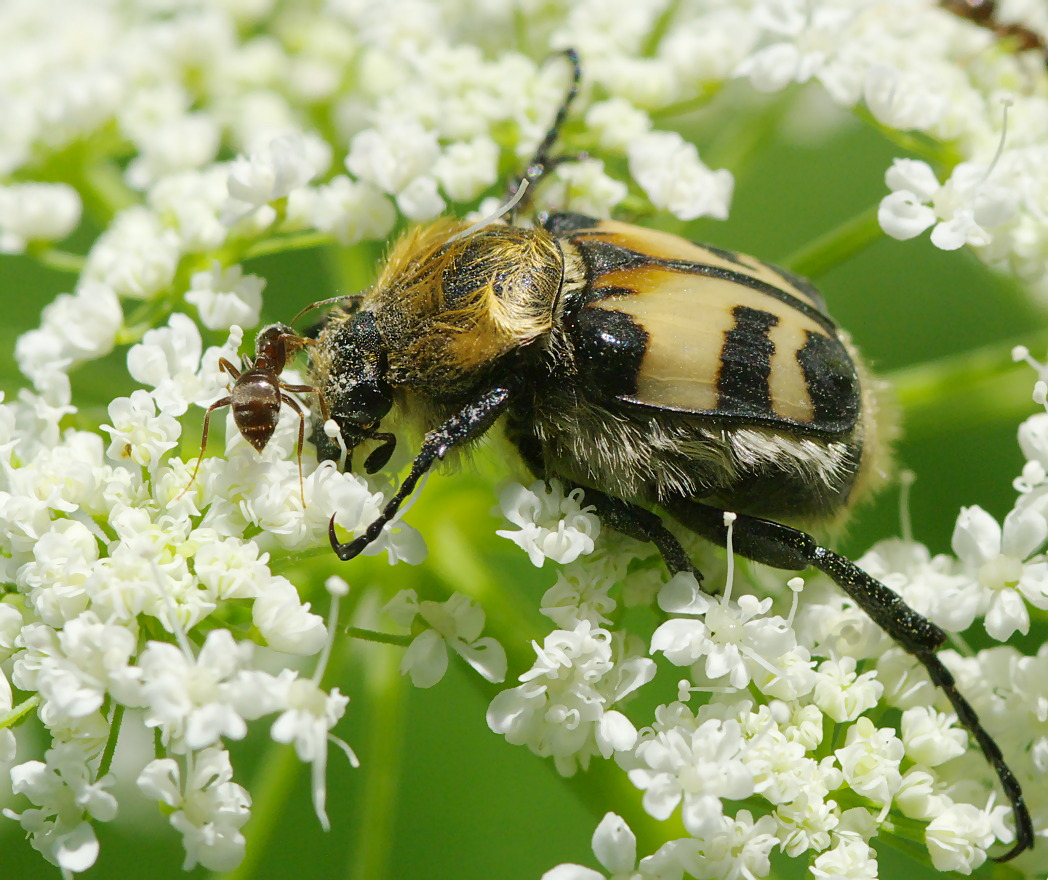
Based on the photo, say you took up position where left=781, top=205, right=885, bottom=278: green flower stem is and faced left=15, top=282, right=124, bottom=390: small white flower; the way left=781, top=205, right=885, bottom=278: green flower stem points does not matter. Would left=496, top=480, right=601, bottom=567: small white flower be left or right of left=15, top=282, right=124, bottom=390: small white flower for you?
left

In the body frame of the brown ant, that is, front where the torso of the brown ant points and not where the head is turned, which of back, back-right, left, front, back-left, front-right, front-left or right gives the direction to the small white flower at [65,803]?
back-left

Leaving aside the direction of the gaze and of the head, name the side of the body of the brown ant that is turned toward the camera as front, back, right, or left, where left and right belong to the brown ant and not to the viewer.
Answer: back

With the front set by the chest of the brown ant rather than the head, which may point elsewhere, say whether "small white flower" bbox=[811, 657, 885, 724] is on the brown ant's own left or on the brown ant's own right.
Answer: on the brown ant's own right

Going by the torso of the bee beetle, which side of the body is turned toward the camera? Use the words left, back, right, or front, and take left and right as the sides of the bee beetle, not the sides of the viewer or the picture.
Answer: left

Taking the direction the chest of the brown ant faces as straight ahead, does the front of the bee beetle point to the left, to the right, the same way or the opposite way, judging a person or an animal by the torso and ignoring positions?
to the left

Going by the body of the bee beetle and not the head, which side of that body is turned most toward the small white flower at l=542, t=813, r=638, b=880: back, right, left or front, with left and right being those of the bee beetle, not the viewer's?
left

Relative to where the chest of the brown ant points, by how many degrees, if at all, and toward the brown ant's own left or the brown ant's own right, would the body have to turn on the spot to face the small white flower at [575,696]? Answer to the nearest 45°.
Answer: approximately 135° to the brown ant's own right

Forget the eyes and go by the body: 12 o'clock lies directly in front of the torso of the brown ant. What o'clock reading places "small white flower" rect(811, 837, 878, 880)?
The small white flower is roughly at 5 o'clock from the brown ant.

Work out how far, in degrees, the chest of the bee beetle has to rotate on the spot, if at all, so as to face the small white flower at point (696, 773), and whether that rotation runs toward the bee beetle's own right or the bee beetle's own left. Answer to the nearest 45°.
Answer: approximately 90° to the bee beetle's own left

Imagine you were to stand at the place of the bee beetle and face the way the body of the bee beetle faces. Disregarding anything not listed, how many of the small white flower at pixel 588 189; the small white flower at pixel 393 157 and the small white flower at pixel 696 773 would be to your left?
1
